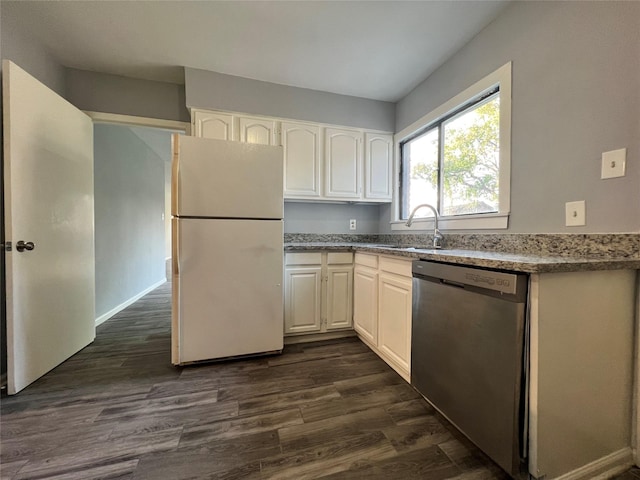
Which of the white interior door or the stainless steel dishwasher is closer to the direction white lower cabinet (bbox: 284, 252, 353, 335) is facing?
the stainless steel dishwasher

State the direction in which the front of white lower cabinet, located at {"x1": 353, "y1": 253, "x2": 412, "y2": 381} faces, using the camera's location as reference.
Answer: facing the viewer and to the left of the viewer

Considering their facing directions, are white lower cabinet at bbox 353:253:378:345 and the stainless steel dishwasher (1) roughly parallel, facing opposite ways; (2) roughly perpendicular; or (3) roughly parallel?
roughly parallel

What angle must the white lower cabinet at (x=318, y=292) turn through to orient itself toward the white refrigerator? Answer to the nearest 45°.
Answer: approximately 45° to its right

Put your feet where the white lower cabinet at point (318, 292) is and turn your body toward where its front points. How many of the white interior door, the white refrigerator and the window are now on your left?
1

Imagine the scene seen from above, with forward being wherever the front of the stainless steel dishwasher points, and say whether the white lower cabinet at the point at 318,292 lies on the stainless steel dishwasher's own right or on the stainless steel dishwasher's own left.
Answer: on the stainless steel dishwasher's own right

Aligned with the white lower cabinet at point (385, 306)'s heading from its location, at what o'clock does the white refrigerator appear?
The white refrigerator is roughly at 1 o'clock from the white lower cabinet.

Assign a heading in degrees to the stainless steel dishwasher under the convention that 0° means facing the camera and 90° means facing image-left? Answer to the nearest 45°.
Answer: approximately 45°

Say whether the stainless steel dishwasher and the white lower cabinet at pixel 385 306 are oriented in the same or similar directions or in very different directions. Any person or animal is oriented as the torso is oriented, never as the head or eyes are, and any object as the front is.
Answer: same or similar directions

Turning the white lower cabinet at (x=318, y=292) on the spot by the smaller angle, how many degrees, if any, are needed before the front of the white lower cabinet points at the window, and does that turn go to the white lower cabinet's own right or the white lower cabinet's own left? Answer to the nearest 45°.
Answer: approximately 90° to the white lower cabinet's own left

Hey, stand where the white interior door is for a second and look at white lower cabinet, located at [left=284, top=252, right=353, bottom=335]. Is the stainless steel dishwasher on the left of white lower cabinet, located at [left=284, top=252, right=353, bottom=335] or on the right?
right

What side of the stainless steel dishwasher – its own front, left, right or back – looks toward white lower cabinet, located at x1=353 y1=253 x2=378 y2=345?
right

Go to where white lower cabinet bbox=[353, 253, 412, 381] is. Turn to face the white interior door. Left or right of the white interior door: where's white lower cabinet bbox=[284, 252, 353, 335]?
right

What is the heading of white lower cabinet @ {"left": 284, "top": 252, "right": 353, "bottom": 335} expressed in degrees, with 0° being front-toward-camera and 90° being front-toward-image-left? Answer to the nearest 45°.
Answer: approximately 0°

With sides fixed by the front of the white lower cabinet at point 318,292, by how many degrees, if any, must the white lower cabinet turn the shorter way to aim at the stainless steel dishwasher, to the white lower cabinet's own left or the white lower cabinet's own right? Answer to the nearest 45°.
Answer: approximately 45° to the white lower cabinet's own left
